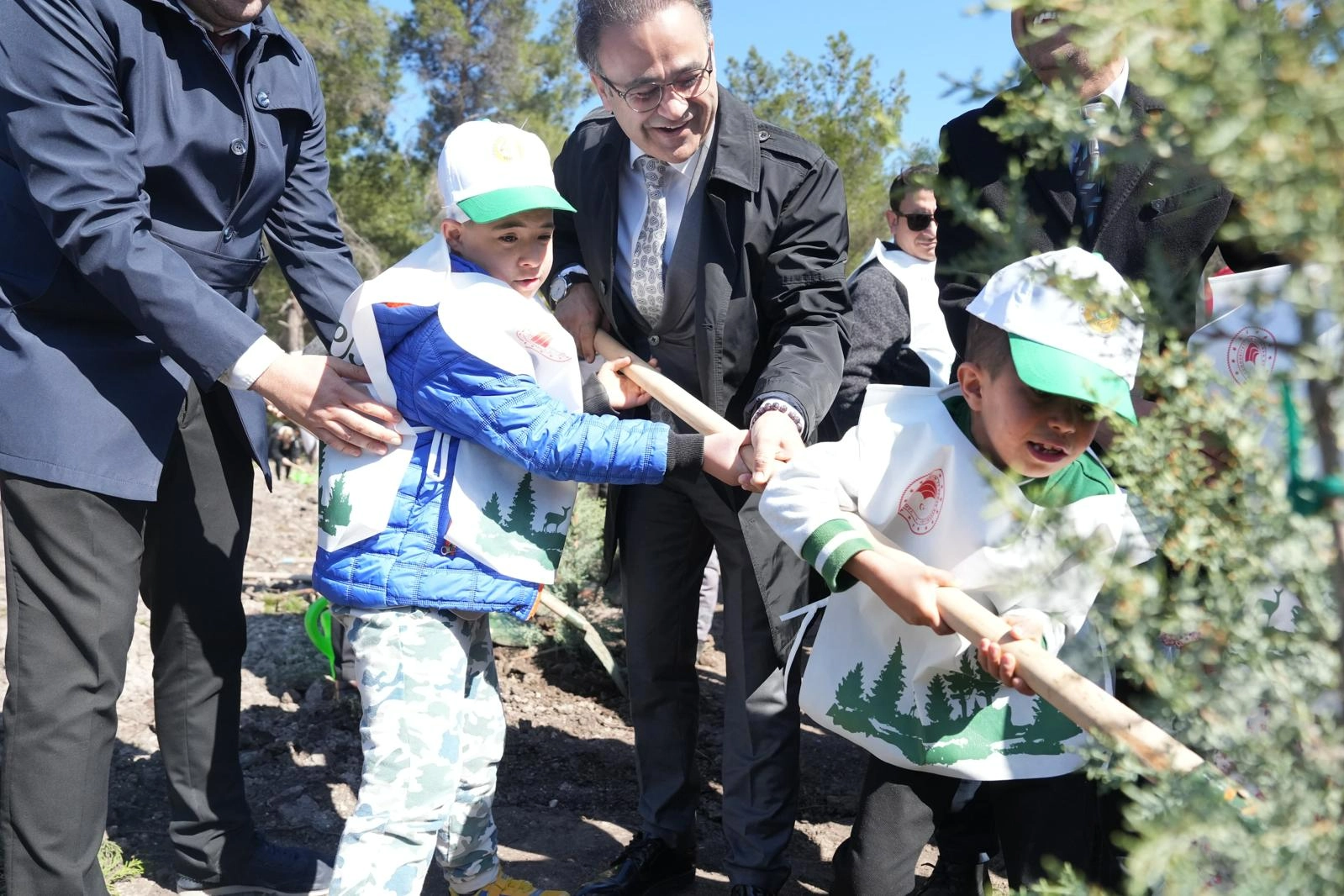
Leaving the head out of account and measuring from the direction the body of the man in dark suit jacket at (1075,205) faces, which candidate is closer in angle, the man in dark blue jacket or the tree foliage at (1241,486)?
the tree foliage

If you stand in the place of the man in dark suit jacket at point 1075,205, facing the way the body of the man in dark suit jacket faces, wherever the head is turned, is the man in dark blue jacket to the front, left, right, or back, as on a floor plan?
right

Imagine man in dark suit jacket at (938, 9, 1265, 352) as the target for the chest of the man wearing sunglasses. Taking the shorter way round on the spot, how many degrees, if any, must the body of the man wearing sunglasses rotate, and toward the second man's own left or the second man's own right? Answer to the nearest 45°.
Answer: approximately 45° to the second man's own right

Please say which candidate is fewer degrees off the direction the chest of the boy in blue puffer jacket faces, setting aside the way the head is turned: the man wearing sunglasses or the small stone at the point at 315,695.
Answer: the man wearing sunglasses

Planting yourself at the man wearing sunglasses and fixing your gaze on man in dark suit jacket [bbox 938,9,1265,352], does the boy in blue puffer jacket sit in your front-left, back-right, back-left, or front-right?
front-right

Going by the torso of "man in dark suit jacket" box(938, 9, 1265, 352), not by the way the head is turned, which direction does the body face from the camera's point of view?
toward the camera

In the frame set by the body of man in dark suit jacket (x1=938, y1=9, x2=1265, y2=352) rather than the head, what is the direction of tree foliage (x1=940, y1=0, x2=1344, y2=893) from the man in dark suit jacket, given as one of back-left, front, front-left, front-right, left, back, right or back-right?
front

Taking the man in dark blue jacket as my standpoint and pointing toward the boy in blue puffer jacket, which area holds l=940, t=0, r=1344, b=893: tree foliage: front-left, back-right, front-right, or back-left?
front-right

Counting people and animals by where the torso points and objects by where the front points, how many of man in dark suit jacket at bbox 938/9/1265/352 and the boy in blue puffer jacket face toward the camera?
1

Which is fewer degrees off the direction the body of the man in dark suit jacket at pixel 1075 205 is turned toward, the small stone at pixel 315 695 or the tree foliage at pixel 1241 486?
the tree foliage

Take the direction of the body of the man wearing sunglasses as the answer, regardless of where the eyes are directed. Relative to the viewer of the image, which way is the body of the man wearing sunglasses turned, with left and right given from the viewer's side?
facing the viewer and to the right of the viewer

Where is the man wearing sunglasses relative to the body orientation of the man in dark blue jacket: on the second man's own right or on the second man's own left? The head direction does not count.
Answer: on the second man's own left

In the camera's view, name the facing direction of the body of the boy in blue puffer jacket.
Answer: to the viewer's right
